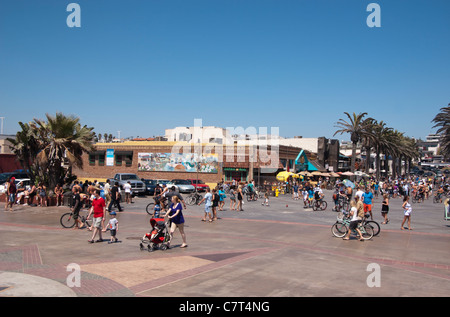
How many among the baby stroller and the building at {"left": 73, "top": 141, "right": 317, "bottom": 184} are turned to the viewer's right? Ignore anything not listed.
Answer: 0

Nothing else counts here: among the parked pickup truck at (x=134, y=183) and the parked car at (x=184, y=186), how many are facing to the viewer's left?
0

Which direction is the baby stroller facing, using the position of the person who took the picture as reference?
facing the viewer and to the left of the viewer

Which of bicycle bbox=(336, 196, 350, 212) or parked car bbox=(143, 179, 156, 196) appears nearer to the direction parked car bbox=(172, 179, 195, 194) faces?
the bicycle

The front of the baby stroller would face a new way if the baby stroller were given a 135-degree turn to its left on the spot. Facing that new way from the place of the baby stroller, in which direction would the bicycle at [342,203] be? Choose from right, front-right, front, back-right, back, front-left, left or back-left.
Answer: front-left

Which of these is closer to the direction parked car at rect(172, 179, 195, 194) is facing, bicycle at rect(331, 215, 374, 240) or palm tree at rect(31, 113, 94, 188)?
the bicycle

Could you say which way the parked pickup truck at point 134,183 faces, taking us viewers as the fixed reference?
facing the viewer and to the right of the viewer

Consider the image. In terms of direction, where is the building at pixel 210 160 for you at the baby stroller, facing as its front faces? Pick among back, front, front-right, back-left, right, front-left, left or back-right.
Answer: back-right

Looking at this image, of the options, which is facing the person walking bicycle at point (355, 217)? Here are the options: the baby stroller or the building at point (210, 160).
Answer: the building
